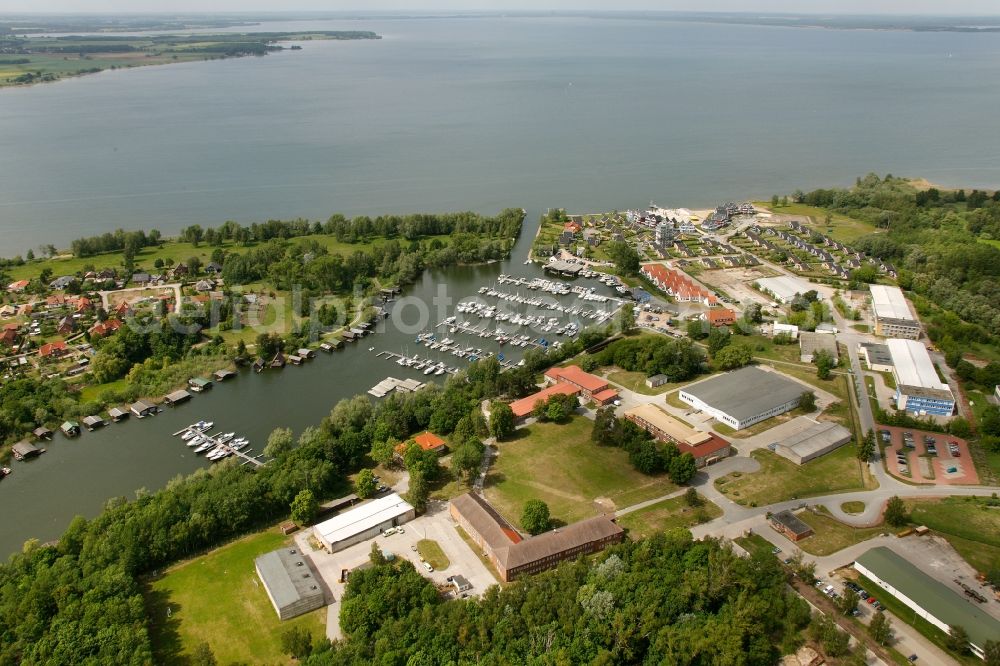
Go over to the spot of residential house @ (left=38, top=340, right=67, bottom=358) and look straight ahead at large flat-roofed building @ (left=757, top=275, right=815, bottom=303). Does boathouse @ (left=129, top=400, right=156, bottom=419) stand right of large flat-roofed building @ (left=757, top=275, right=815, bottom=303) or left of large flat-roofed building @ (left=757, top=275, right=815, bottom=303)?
right

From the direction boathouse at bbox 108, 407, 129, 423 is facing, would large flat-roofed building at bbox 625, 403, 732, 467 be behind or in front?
in front

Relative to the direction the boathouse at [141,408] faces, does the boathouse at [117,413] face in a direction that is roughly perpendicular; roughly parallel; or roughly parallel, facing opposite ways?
roughly parallel

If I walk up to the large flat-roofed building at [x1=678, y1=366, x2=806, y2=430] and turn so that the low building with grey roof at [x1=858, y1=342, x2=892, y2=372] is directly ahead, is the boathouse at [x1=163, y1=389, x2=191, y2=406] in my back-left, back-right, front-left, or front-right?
back-left

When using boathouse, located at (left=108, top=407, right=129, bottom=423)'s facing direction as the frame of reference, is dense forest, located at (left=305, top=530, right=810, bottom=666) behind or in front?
in front

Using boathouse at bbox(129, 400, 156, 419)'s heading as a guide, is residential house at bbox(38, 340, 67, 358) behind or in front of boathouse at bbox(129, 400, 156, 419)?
behind

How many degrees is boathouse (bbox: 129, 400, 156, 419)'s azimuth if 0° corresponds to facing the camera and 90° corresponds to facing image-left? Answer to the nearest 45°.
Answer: approximately 315°

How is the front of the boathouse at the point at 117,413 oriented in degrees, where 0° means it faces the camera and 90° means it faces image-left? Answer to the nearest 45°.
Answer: approximately 315°

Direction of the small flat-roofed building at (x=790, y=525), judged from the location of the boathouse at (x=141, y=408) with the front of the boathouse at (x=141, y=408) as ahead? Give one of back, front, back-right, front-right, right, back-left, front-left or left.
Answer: front

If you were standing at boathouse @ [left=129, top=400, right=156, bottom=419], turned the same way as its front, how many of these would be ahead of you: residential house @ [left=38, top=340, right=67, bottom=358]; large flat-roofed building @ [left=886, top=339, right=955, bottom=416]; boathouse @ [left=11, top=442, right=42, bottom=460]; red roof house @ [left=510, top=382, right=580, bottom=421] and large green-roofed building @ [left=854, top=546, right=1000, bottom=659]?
3

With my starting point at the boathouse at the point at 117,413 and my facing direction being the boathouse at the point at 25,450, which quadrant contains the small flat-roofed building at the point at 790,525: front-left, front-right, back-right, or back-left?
back-left

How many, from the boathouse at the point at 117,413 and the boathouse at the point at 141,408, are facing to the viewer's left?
0

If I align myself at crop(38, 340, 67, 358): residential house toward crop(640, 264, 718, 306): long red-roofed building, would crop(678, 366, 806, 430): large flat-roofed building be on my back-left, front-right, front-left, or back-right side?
front-right

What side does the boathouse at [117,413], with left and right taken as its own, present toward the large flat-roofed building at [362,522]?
front

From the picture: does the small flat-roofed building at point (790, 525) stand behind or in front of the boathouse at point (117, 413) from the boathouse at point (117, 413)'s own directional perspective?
in front

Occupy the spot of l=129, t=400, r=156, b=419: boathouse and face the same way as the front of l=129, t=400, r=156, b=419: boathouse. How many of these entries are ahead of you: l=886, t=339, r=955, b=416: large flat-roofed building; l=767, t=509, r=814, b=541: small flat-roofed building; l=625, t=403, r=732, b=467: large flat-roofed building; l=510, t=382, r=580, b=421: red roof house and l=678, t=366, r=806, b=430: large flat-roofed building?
5

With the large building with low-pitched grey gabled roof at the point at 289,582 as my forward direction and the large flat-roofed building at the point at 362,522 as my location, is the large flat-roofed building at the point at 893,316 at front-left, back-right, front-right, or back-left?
back-left
